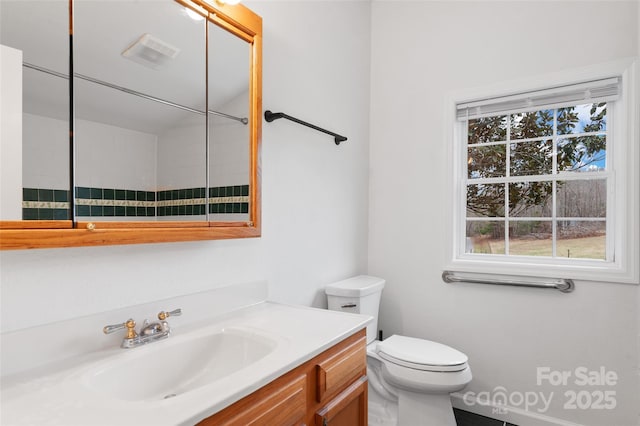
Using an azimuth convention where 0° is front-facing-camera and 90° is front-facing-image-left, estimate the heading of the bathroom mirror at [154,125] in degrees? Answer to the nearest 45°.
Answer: approximately 315°

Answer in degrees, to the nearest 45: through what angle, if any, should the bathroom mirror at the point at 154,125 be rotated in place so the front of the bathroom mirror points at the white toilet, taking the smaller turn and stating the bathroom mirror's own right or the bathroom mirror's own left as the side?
approximately 45° to the bathroom mirror's own left

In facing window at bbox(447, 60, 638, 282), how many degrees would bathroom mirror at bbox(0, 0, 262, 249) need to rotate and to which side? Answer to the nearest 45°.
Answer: approximately 45° to its left
